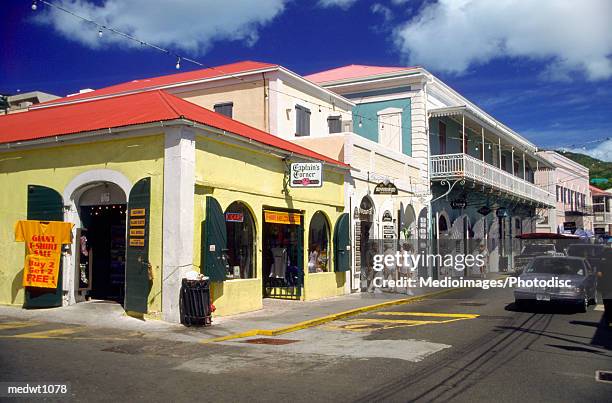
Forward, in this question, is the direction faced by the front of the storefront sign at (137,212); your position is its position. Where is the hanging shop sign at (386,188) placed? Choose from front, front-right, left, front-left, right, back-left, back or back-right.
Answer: back

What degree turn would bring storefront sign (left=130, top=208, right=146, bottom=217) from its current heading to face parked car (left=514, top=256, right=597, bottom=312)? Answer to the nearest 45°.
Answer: approximately 135° to its left

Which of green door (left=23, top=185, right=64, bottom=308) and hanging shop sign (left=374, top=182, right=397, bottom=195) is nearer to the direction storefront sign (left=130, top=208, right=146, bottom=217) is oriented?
the green door

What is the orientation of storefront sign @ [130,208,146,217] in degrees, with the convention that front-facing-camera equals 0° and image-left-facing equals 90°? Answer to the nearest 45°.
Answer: approximately 45°

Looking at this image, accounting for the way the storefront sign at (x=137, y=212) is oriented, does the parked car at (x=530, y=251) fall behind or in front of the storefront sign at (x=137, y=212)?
behind

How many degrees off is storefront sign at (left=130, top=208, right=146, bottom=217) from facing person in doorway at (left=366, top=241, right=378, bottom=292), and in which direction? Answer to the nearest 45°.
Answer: approximately 180°

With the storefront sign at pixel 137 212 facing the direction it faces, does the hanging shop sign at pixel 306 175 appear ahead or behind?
behind

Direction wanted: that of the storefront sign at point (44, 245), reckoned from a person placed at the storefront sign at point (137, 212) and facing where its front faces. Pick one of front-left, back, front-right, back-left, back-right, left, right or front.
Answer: right
